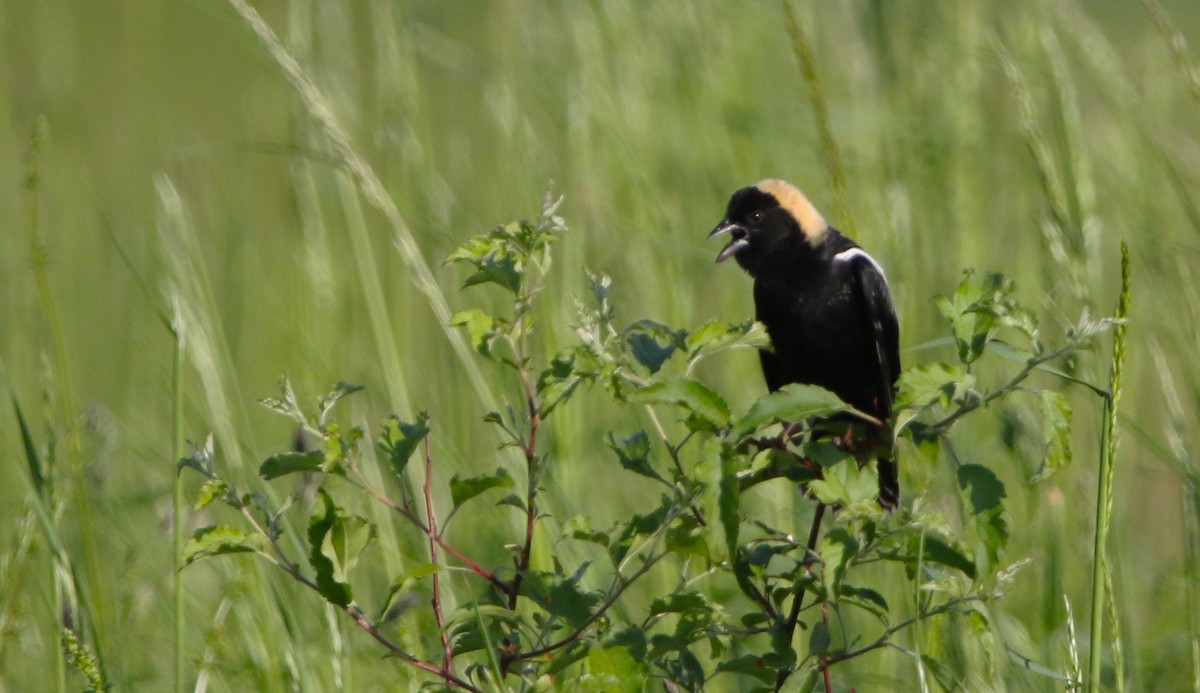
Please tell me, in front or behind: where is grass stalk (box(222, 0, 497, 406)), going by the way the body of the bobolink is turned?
in front

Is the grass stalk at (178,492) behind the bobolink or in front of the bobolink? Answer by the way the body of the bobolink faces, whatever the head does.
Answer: in front

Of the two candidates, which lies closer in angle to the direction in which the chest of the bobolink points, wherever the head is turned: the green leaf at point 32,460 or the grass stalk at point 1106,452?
the green leaf

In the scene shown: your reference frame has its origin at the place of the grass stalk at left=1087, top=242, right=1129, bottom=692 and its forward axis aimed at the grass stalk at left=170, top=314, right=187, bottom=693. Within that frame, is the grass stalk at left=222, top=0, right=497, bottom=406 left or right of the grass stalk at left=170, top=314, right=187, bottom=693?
right

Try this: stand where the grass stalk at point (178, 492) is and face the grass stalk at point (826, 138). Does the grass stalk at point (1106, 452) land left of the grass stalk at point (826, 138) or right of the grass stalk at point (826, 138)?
right
